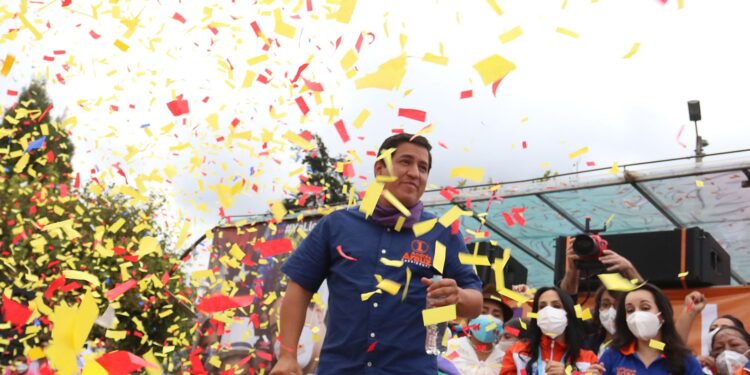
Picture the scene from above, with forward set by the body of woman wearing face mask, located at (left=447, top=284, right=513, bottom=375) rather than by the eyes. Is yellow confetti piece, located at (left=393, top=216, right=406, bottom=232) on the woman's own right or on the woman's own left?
on the woman's own right

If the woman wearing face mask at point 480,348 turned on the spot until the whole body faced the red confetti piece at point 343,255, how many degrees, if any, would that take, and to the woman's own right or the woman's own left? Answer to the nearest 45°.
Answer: approximately 45° to the woman's own right

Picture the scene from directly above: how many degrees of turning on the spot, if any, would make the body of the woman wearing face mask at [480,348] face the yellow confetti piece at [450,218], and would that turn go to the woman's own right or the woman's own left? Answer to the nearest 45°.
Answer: approximately 45° to the woman's own right

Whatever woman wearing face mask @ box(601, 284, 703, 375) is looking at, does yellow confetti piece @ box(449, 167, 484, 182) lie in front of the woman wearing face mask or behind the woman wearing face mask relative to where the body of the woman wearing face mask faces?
in front

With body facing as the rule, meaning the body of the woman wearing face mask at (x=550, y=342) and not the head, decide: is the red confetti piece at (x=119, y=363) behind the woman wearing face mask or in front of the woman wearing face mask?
in front

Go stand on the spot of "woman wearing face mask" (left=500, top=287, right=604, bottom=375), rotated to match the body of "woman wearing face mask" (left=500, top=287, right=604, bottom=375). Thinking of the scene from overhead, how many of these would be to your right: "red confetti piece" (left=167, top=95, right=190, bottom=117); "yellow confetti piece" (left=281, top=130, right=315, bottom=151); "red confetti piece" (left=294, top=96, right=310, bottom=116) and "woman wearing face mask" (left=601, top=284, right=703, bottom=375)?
3

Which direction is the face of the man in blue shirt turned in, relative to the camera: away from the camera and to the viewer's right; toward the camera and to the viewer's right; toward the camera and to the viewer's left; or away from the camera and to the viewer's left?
toward the camera and to the viewer's right

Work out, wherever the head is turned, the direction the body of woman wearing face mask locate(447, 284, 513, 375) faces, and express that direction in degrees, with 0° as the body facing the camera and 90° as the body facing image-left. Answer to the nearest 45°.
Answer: approximately 315°

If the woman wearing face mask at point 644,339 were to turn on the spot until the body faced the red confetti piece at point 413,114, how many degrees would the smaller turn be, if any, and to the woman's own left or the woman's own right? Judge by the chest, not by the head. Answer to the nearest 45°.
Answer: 0° — they already face it
